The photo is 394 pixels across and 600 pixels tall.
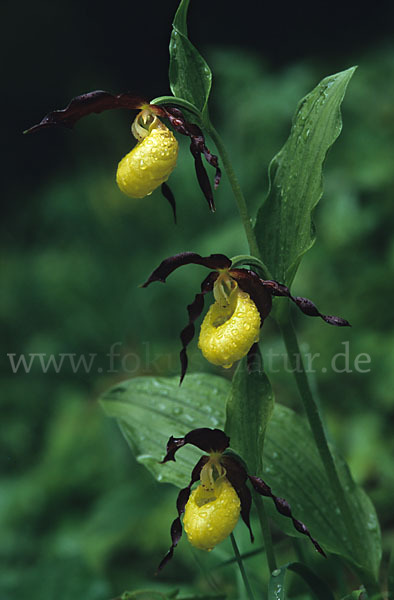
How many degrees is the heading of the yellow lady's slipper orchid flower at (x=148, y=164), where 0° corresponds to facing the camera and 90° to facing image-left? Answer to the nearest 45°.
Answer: approximately 45°

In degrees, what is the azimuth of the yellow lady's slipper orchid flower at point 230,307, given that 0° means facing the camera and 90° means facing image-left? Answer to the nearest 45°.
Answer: approximately 45°
